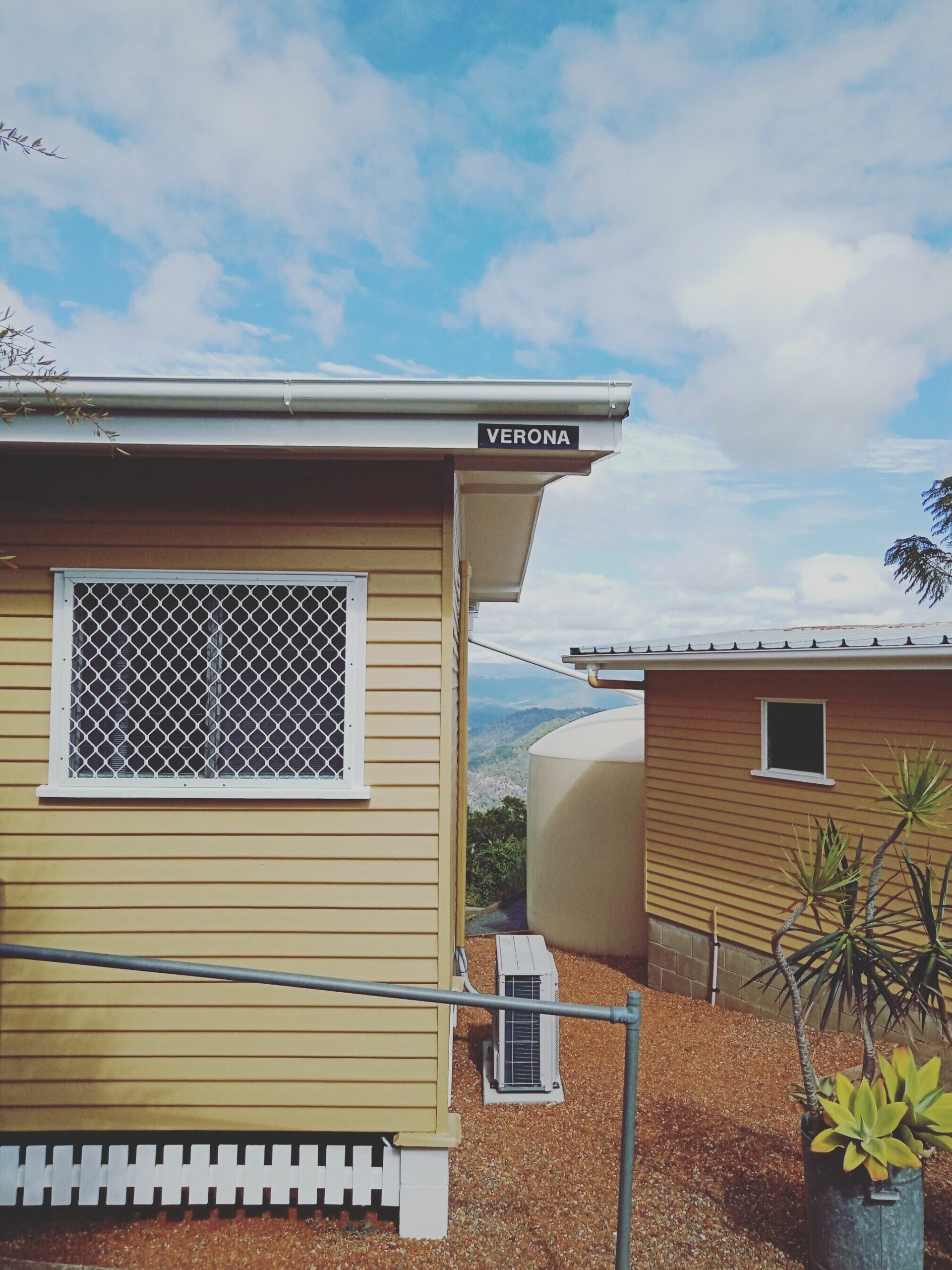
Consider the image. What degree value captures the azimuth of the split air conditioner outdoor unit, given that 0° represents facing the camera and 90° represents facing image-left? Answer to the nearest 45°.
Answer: approximately 270°

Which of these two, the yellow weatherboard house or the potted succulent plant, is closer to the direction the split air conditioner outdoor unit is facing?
the potted succulent plant

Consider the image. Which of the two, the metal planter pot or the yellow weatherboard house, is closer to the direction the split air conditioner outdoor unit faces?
the metal planter pot

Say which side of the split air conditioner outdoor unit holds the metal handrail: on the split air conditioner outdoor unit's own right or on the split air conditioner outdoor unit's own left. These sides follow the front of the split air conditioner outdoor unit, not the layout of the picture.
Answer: on the split air conditioner outdoor unit's own right

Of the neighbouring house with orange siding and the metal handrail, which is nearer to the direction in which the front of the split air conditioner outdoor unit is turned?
the neighbouring house with orange siding

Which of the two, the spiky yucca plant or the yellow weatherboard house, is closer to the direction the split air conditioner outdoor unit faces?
the spiky yucca plant

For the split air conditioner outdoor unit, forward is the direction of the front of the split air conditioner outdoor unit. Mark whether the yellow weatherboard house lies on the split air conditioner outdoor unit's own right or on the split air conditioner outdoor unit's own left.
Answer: on the split air conditioner outdoor unit's own right

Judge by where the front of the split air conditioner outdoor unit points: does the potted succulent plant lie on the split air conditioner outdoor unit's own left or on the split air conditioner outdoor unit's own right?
on the split air conditioner outdoor unit's own right
